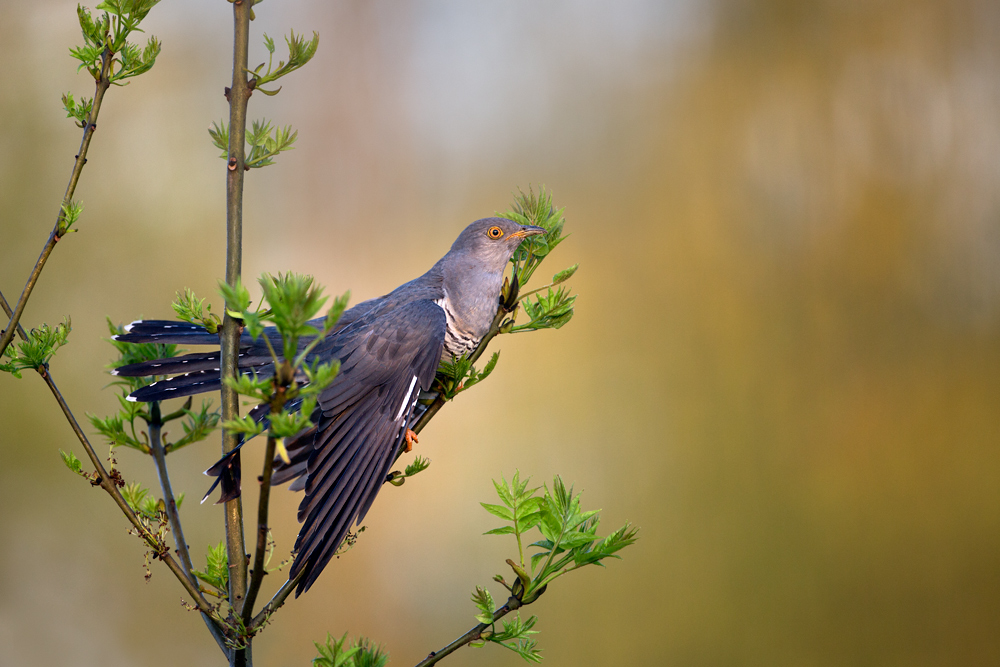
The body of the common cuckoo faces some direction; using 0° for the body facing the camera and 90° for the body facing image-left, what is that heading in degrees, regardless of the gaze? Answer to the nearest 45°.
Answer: approximately 270°
